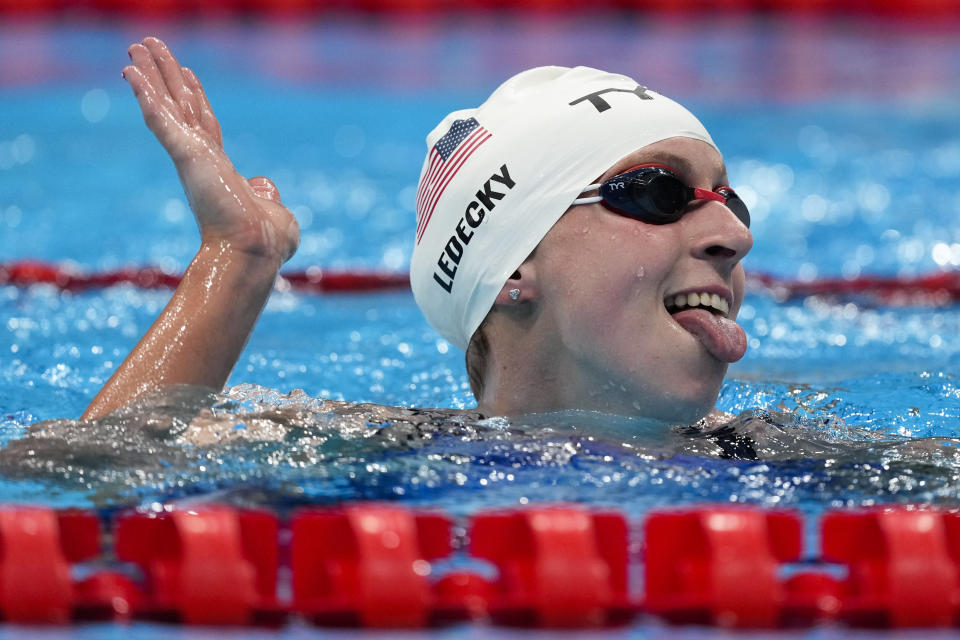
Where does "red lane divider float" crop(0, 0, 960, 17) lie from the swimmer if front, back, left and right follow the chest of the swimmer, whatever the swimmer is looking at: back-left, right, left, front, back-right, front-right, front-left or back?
back-left

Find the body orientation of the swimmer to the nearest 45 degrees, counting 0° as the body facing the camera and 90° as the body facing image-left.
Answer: approximately 315°

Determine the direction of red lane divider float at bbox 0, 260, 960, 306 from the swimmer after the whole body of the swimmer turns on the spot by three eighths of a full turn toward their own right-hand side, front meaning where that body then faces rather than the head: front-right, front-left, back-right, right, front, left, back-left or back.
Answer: right
